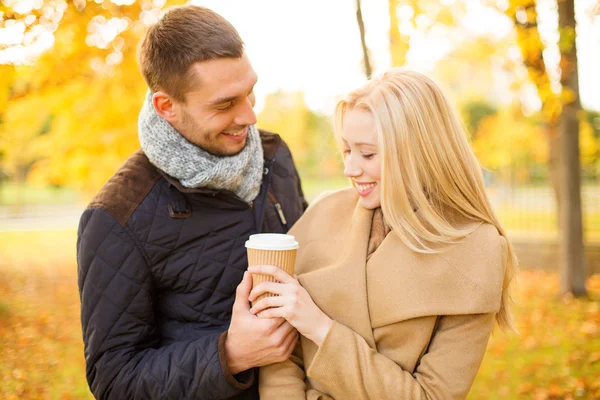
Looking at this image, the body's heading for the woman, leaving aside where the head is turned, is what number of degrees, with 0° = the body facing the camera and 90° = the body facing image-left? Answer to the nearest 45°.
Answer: approximately 45°

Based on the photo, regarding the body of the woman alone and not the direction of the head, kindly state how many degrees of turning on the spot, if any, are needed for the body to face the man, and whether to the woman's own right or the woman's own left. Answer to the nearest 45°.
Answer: approximately 45° to the woman's own right

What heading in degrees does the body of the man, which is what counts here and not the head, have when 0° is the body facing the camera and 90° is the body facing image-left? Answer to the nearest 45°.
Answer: approximately 315°

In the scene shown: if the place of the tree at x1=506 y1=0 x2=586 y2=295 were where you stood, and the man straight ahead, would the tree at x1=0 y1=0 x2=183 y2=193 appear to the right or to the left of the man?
right

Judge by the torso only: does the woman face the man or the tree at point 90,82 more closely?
the man

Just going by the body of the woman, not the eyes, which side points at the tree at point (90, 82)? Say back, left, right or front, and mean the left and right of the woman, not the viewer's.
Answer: right

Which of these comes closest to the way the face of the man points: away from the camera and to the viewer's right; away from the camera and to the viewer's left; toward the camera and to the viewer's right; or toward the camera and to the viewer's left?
toward the camera and to the viewer's right

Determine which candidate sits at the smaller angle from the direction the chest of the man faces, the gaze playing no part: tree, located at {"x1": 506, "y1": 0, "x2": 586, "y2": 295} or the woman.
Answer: the woman

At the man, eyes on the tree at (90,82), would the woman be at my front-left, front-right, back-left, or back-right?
back-right
